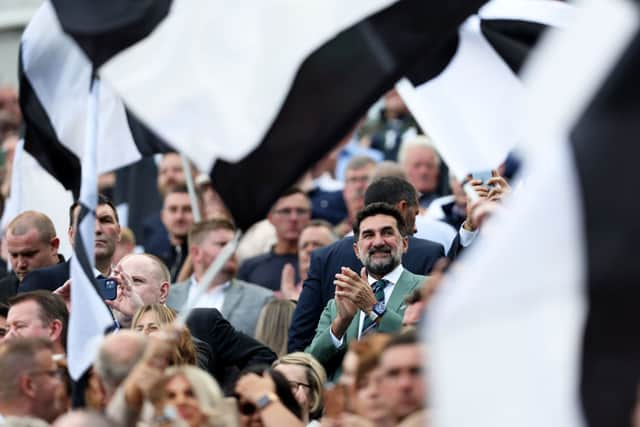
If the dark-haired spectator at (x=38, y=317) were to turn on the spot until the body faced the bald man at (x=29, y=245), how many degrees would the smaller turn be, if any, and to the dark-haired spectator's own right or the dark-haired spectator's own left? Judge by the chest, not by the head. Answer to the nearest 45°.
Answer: approximately 135° to the dark-haired spectator's own right

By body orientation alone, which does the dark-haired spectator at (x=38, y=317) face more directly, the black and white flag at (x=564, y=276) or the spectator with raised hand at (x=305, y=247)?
the black and white flag

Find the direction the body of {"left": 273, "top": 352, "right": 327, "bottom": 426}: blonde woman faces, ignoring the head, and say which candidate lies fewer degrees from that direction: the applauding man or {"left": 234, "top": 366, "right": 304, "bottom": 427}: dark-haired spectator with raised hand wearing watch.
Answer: the dark-haired spectator with raised hand wearing watch

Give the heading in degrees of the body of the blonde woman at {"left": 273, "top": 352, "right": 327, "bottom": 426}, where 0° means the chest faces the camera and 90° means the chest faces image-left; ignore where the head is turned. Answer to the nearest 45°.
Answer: approximately 45°

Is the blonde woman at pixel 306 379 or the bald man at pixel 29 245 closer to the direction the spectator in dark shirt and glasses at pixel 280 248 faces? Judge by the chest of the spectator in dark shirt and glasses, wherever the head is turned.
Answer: the blonde woman

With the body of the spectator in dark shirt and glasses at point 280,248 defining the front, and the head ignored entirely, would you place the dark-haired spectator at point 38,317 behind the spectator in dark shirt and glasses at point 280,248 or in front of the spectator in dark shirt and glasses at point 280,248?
in front
